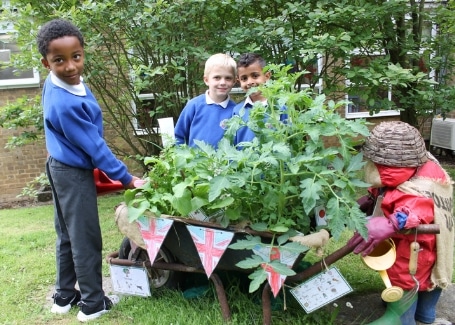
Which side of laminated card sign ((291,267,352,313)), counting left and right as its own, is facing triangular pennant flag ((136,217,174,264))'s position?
right

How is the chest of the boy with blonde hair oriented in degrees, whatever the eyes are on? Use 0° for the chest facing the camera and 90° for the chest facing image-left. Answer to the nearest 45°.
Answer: approximately 315°

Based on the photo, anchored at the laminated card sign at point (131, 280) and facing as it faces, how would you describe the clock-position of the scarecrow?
The scarecrow is roughly at 10 o'clock from the laminated card sign.

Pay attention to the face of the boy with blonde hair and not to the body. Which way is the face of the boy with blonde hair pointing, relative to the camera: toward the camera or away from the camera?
toward the camera

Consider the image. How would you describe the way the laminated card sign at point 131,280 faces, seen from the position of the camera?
facing the viewer

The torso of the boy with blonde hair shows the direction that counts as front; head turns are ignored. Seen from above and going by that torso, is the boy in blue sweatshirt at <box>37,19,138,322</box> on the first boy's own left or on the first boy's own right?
on the first boy's own right

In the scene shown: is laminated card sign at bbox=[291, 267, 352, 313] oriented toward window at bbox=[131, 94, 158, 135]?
no

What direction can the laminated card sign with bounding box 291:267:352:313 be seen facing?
toward the camera

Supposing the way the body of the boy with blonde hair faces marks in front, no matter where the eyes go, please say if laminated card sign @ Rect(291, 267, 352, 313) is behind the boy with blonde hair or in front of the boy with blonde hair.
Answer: in front

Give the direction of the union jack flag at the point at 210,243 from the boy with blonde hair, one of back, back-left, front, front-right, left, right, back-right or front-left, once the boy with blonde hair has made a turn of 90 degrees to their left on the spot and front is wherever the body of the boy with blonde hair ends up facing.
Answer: back-right

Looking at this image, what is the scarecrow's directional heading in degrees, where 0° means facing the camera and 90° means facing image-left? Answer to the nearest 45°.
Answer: approximately 90°

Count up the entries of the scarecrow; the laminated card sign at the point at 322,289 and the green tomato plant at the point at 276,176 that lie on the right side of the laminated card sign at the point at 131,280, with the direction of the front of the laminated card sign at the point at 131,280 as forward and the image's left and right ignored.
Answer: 0
